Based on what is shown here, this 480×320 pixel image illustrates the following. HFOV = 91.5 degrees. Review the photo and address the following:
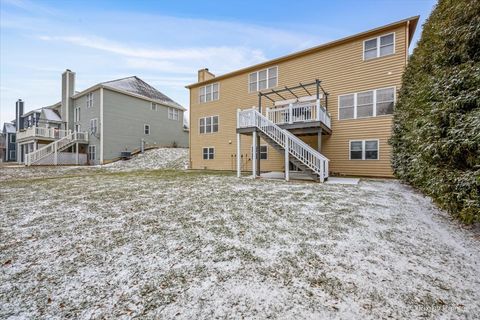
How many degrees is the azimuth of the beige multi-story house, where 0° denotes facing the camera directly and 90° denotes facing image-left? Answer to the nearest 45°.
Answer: approximately 225°

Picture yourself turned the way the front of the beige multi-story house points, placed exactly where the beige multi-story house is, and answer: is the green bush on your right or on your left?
on your right

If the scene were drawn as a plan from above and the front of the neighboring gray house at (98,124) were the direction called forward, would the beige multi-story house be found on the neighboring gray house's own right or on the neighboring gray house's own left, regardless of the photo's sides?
on the neighboring gray house's own right

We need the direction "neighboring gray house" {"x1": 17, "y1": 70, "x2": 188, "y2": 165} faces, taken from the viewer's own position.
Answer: facing away from the viewer and to the right of the viewer

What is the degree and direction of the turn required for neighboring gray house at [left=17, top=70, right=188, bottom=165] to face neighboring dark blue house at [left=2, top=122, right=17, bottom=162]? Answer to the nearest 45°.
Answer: approximately 90° to its left

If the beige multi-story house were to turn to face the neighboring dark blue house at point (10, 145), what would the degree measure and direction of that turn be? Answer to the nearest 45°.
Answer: approximately 135° to its left

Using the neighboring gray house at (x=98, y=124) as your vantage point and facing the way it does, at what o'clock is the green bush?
The green bush is roughly at 4 o'clock from the neighboring gray house.

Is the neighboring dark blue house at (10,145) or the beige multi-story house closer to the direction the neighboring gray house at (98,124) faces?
the neighboring dark blue house
